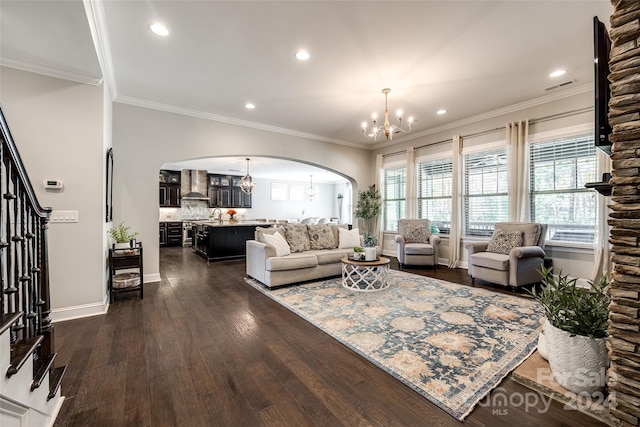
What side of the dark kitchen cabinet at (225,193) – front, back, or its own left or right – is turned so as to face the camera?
front

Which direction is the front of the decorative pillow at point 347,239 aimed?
toward the camera

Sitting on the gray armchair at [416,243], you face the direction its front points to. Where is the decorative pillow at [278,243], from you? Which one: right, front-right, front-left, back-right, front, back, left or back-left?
front-right

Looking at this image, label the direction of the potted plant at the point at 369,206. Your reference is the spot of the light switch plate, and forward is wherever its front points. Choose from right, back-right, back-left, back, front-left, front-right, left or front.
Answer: left

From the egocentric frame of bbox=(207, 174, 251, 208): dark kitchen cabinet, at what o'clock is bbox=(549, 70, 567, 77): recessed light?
The recessed light is roughly at 11 o'clock from the dark kitchen cabinet.

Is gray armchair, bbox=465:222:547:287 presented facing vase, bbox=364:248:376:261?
yes

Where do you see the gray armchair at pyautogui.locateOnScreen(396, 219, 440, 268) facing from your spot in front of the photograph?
facing the viewer

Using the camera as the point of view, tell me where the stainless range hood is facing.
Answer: facing the viewer

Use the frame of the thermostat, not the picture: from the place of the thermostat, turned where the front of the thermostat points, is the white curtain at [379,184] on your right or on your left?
on your left

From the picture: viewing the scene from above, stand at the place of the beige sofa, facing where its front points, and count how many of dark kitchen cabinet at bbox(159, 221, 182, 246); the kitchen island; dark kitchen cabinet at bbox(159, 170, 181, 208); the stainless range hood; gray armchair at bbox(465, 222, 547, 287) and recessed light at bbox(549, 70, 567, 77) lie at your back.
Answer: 4

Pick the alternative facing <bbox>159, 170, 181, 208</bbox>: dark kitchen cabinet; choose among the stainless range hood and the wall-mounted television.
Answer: the wall-mounted television
